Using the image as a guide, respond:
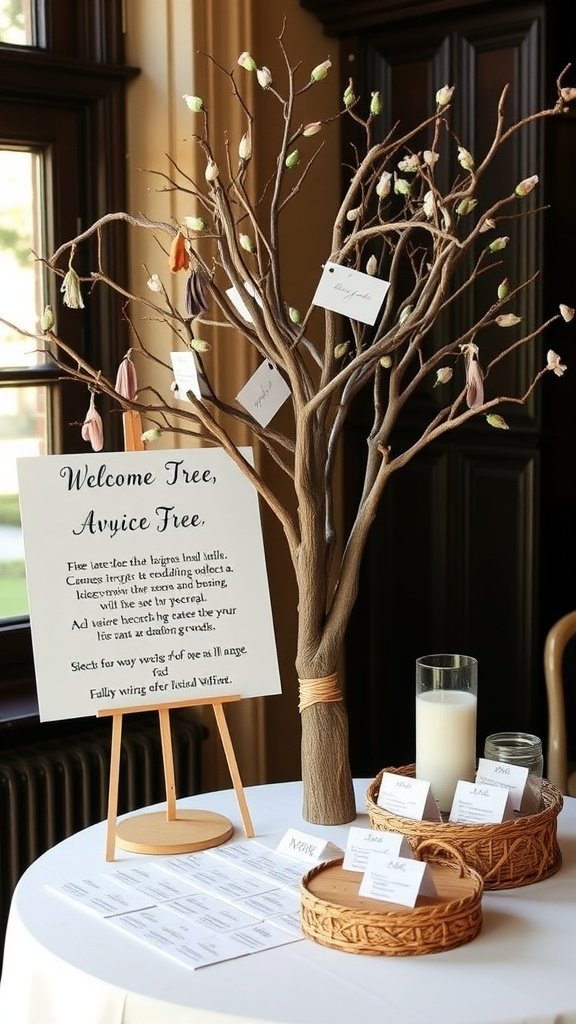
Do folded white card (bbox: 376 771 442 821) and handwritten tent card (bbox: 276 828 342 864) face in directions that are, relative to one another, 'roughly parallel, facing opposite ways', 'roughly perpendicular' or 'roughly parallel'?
roughly parallel

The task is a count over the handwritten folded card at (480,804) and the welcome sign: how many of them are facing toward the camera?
2

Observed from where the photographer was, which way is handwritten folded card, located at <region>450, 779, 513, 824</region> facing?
facing the viewer

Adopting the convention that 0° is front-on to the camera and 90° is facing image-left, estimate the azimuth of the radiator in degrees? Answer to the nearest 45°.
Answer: approximately 315°

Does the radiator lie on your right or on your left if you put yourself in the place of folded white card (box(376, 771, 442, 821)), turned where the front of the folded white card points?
on your right

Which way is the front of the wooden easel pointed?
toward the camera

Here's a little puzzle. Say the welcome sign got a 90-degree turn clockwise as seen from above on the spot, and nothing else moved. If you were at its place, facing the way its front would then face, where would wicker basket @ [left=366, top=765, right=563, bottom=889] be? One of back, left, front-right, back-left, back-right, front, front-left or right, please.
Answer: back-left

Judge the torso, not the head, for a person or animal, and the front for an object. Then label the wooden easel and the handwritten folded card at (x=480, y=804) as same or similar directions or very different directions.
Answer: same or similar directions

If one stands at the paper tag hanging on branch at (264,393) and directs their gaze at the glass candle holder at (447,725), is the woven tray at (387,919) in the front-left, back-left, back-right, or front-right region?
front-right

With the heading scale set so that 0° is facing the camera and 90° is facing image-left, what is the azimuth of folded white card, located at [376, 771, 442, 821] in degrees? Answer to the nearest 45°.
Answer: approximately 45°
